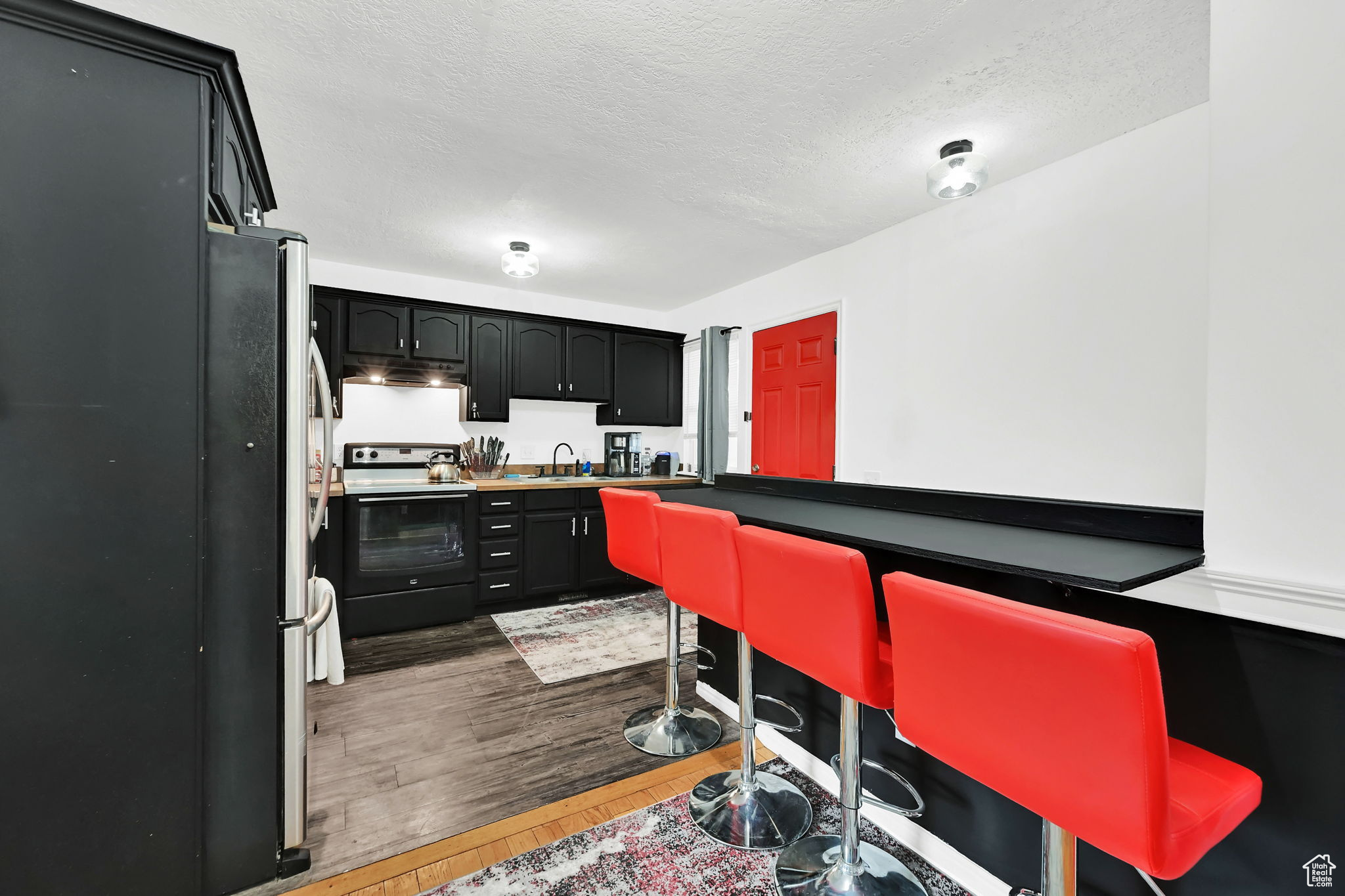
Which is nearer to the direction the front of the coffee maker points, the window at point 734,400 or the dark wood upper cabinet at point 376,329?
the window

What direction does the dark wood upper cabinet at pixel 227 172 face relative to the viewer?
to the viewer's right

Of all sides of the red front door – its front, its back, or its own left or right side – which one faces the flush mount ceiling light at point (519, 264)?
front

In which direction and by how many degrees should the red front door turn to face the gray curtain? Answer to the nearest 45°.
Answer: approximately 90° to its right

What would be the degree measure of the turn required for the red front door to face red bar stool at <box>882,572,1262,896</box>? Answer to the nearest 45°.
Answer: approximately 45° to its left

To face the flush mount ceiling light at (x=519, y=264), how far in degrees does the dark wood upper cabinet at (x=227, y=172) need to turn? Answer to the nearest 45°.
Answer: approximately 45° to its left

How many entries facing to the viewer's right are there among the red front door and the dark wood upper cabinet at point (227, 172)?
1

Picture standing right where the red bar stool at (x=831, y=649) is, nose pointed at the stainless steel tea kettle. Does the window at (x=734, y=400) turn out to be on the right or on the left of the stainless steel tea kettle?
right

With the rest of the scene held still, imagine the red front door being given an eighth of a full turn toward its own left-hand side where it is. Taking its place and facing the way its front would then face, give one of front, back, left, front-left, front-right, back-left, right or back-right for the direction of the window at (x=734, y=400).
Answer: back-right

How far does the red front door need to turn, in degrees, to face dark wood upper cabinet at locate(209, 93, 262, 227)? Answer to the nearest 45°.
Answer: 0° — it already faces it

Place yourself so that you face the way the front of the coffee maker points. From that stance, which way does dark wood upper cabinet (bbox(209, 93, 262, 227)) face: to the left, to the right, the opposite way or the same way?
to the left

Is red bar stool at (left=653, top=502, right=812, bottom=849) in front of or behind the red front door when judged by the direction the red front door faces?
in front

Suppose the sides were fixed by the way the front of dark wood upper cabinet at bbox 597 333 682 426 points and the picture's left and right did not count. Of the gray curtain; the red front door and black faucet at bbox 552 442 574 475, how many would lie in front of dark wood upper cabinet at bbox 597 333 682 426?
2

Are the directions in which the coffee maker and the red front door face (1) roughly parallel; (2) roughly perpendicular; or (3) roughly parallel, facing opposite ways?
roughly perpendicular
